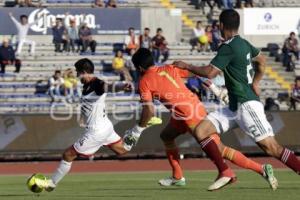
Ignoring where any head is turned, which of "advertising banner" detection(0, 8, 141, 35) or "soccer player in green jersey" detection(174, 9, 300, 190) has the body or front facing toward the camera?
the advertising banner

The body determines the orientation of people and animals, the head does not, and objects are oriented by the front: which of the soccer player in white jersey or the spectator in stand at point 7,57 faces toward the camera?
the spectator in stand

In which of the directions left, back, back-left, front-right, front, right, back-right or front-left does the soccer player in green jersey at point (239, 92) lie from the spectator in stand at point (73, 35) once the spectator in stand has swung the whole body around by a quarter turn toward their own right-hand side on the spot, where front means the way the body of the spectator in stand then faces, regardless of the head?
left

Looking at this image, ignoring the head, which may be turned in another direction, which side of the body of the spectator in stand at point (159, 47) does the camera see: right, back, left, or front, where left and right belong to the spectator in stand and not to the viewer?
front

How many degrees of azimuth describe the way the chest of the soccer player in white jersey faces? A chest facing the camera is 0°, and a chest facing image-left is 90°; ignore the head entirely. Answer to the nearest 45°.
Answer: approximately 90°

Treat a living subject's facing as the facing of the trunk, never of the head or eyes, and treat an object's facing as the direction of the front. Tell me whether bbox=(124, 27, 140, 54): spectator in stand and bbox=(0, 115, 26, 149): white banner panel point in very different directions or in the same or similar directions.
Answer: same or similar directions

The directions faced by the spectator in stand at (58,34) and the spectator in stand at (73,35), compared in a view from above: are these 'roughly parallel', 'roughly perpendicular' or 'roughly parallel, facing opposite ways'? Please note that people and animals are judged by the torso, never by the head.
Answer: roughly parallel

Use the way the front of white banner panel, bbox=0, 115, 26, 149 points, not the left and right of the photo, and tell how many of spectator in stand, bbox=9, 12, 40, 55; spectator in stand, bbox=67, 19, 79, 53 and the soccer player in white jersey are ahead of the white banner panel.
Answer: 1

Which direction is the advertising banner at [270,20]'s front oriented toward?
toward the camera

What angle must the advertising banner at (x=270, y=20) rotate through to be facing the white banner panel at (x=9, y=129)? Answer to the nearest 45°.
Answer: approximately 45° to its right

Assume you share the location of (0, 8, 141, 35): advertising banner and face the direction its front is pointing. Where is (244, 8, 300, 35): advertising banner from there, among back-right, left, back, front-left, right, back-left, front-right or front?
left

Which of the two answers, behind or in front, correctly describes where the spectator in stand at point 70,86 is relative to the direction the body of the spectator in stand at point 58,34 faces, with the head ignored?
in front

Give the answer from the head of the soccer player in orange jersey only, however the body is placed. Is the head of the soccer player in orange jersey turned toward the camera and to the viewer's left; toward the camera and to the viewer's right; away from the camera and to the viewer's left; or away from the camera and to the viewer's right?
away from the camera and to the viewer's left
